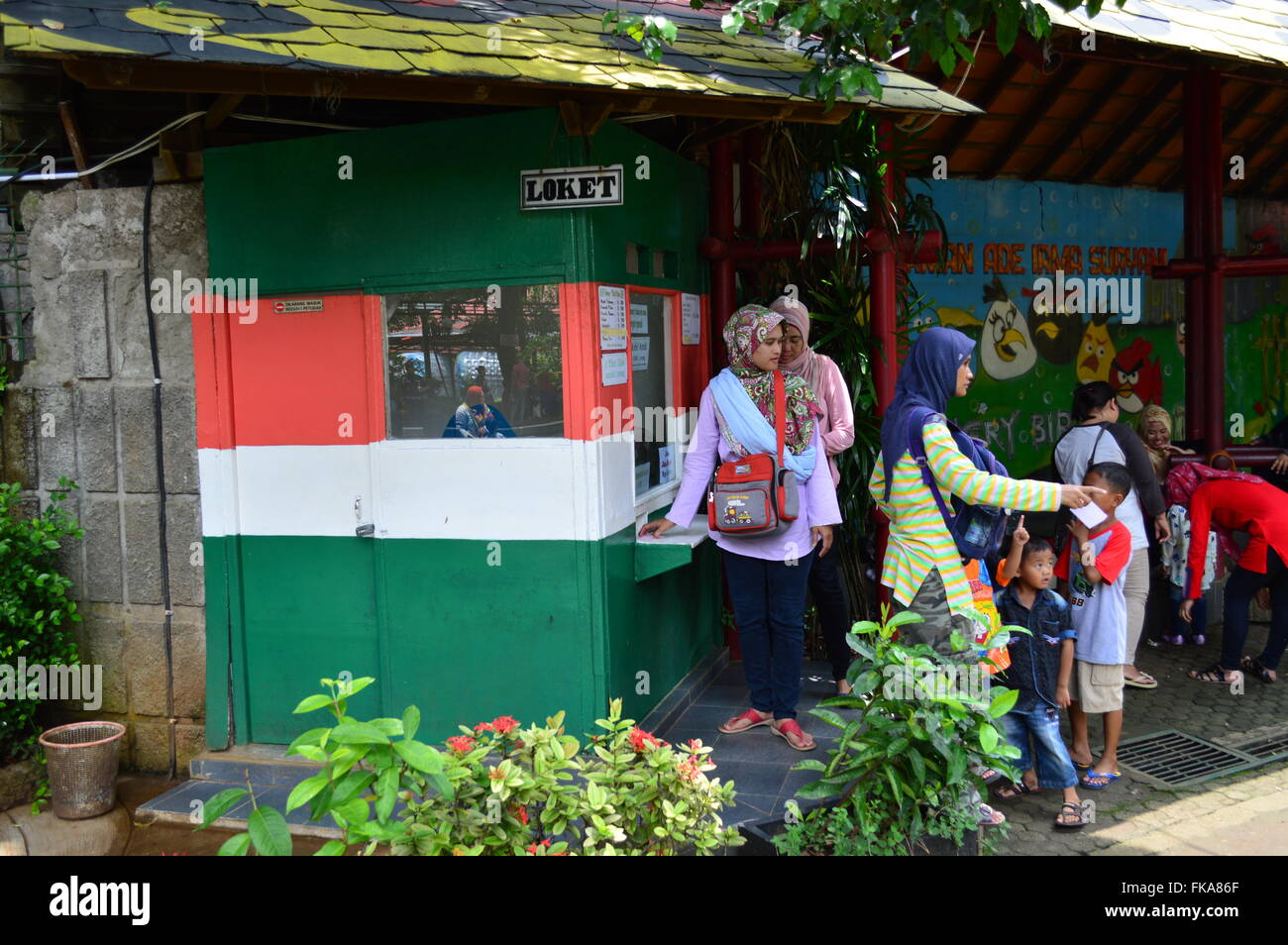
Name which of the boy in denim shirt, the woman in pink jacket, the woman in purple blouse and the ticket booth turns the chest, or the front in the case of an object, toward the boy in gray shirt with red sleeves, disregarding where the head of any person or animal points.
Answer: the ticket booth

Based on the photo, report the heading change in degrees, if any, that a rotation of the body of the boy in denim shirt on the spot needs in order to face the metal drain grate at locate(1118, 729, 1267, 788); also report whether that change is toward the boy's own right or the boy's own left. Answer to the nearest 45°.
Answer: approximately 135° to the boy's own left

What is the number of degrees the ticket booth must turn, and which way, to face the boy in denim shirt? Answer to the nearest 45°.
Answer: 0° — it already faces them

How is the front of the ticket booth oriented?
to the viewer's right

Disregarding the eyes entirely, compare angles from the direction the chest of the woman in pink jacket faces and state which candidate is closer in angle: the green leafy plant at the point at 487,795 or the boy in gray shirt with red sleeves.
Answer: the green leafy plant

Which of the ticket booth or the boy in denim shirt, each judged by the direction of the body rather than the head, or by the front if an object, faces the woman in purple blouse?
the ticket booth

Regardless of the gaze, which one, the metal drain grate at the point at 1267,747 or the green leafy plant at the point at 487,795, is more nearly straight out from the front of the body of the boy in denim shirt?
the green leafy plant

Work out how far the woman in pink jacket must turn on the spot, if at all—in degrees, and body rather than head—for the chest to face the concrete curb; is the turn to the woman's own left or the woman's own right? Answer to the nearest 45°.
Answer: approximately 45° to the woman's own right
